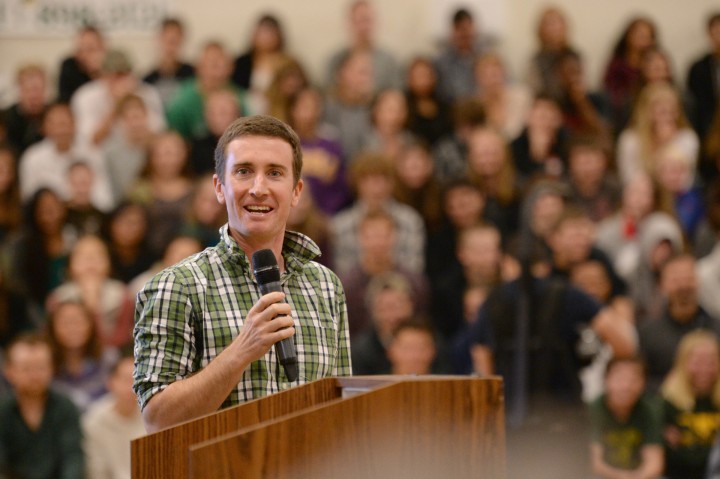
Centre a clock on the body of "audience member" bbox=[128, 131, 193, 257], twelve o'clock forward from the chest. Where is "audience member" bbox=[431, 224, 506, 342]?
"audience member" bbox=[431, 224, 506, 342] is roughly at 10 o'clock from "audience member" bbox=[128, 131, 193, 257].

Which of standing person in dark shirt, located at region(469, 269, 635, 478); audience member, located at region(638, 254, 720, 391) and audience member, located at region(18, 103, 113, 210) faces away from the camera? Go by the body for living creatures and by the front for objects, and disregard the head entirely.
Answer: standing person in dark shirt, located at region(469, 269, 635, 478)

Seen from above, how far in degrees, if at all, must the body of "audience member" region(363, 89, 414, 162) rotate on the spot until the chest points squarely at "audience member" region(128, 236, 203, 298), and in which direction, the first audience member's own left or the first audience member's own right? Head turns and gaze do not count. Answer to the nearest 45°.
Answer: approximately 45° to the first audience member's own right

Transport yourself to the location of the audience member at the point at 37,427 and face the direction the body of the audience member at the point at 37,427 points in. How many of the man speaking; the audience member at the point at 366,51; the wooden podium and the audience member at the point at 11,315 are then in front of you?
2

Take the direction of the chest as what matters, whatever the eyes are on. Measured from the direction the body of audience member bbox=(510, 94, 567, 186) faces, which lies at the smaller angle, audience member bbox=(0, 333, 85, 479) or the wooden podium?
the wooden podium
